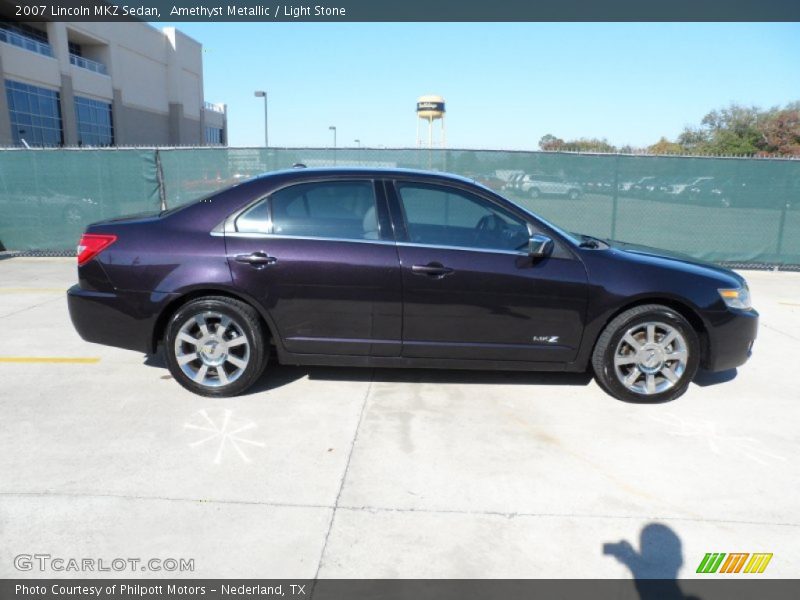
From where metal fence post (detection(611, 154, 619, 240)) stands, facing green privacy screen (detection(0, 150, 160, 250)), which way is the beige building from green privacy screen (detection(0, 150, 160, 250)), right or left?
right

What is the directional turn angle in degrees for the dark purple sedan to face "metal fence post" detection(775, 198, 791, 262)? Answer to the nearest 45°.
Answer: approximately 45° to its left

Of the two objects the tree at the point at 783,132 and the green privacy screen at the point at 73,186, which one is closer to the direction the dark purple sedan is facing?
the tree

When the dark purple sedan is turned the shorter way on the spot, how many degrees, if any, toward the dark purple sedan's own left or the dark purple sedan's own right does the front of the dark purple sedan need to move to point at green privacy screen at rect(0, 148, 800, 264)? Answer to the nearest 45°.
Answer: approximately 90° to the dark purple sedan's own left

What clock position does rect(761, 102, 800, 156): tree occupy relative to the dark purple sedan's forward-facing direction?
The tree is roughly at 10 o'clock from the dark purple sedan.

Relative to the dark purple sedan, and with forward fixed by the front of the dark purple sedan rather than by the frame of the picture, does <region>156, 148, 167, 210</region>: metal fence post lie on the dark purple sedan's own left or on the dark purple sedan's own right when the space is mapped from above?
on the dark purple sedan's own left

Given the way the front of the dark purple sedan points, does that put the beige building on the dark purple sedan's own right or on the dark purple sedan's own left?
on the dark purple sedan's own left

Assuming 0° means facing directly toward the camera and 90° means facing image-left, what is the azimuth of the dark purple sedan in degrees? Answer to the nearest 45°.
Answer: approximately 270°

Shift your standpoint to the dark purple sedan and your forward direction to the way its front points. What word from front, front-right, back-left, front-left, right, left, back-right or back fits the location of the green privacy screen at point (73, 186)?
back-left
